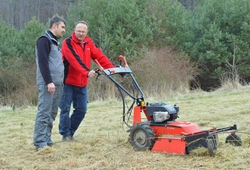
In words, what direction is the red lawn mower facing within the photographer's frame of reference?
facing the viewer and to the right of the viewer

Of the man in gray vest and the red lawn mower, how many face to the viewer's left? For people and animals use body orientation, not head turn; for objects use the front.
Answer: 0

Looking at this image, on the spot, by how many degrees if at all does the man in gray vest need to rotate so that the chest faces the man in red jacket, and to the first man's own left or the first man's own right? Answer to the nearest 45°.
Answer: approximately 45° to the first man's own left

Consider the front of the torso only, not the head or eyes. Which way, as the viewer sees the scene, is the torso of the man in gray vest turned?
to the viewer's right
